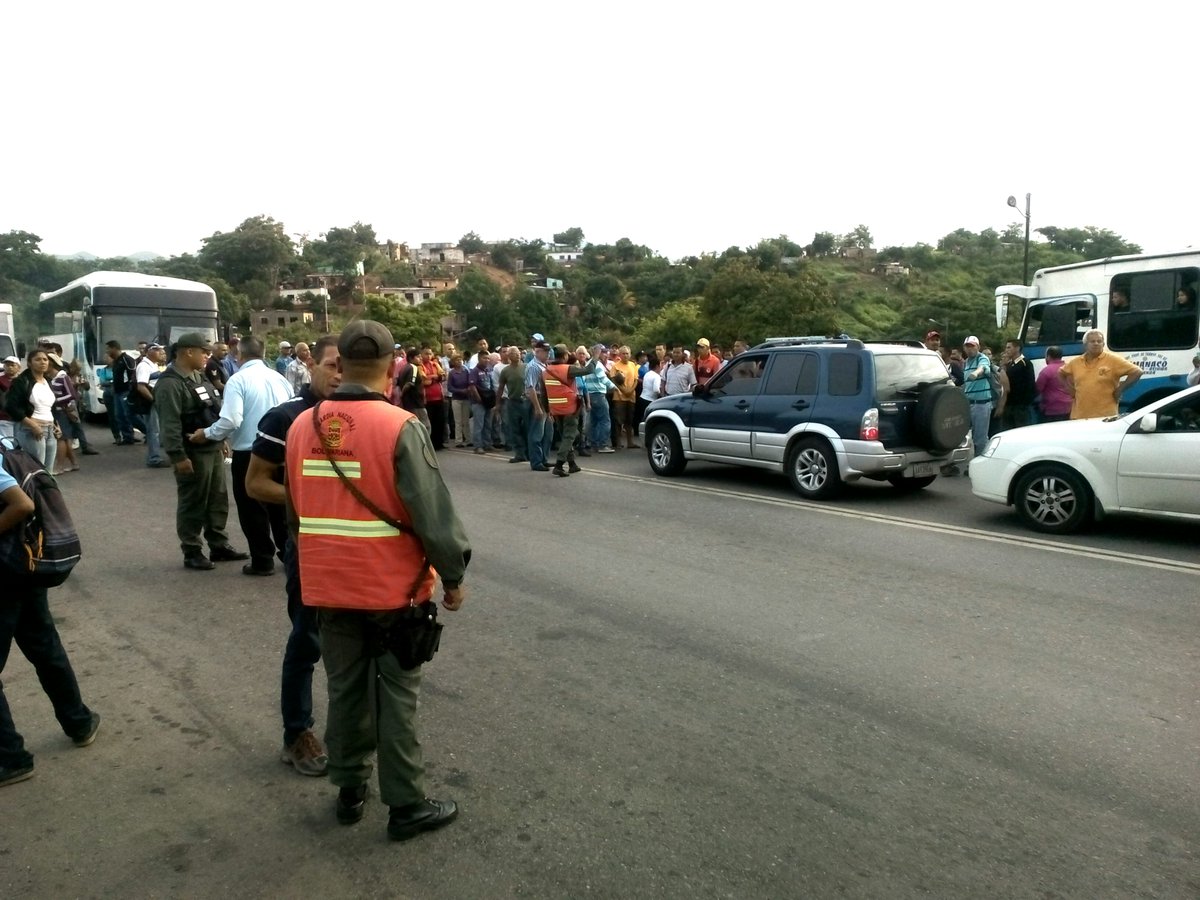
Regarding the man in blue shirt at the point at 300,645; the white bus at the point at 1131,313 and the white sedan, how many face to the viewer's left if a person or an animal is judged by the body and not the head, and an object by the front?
2

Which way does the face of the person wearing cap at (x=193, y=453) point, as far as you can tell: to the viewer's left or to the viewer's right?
to the viewer's right

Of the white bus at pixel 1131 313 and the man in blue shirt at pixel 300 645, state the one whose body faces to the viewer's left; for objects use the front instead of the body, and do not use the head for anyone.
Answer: the white bus

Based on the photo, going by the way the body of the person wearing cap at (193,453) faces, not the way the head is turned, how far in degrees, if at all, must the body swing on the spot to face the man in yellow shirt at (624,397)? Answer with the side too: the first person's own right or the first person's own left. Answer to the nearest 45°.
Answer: approximately 90° to the first person's own left

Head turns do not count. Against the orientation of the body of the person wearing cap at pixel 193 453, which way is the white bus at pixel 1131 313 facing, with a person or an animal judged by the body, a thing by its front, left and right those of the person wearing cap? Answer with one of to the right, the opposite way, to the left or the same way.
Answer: the opposite way

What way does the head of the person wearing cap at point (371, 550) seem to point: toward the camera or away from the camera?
away from the camera

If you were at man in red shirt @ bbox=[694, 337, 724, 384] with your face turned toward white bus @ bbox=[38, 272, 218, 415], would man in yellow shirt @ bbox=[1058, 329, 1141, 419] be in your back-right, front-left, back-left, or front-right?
back-left

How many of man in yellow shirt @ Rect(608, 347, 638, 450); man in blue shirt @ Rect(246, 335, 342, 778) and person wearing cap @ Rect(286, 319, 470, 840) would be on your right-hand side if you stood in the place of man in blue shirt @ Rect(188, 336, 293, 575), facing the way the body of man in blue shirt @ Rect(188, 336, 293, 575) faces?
1

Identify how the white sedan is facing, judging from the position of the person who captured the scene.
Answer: facing to the left of the viewer

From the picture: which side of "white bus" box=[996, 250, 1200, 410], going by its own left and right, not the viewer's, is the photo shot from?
left
